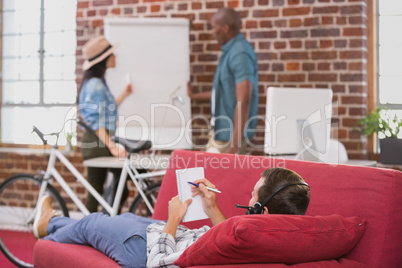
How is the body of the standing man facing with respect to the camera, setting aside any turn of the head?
to the viewer's left

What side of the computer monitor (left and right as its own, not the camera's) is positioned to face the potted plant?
right

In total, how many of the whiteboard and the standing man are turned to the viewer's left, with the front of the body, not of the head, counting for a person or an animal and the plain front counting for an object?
1

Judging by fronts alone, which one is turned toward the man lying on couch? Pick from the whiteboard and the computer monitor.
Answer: the whiteboard

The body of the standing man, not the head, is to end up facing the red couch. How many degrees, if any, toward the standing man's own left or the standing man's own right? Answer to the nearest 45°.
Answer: approximately 90° to the standing man's own left

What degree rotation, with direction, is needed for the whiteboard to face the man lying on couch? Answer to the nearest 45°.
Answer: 0° — it already faces them

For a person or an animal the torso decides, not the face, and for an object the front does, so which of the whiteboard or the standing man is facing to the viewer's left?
the standing man
